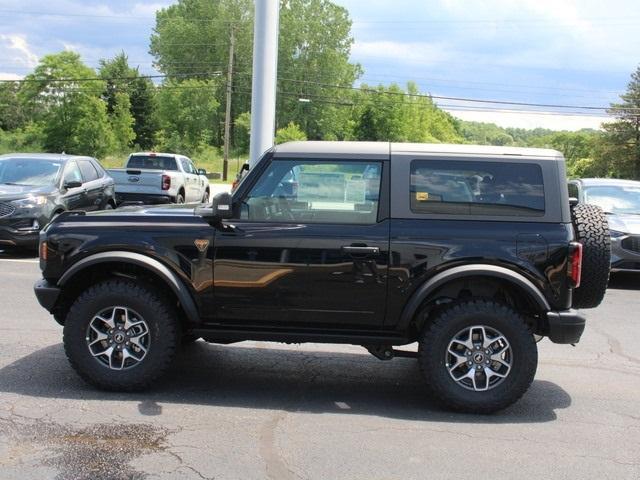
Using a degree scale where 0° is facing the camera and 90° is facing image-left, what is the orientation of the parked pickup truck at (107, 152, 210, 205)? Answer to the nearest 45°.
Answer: approximately 225°

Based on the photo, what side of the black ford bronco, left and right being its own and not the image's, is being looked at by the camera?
left

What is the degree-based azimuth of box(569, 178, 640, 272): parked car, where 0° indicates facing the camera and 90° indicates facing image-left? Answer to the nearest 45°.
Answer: approximately 315°

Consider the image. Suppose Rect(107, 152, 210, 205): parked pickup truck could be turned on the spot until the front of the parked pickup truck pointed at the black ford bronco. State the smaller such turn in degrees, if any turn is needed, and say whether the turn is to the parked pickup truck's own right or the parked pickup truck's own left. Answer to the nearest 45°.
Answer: approximately 135° to the parked pickup truck's own right

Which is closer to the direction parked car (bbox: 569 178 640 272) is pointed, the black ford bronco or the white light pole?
the black ford bronco

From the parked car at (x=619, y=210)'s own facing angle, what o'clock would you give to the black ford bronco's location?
The black ford bronco is roughly at 2 o'clock from the parked car.

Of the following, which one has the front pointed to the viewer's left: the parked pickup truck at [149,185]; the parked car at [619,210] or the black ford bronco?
the black ford bronco

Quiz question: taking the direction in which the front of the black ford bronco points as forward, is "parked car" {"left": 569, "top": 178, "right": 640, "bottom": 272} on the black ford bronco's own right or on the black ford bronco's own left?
on the black ford bronco's own right

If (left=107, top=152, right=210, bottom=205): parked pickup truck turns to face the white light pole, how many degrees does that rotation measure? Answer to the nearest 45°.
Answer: approximately 90° to its right

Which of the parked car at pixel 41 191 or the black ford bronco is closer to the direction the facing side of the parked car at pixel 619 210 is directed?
the black ford bronco
